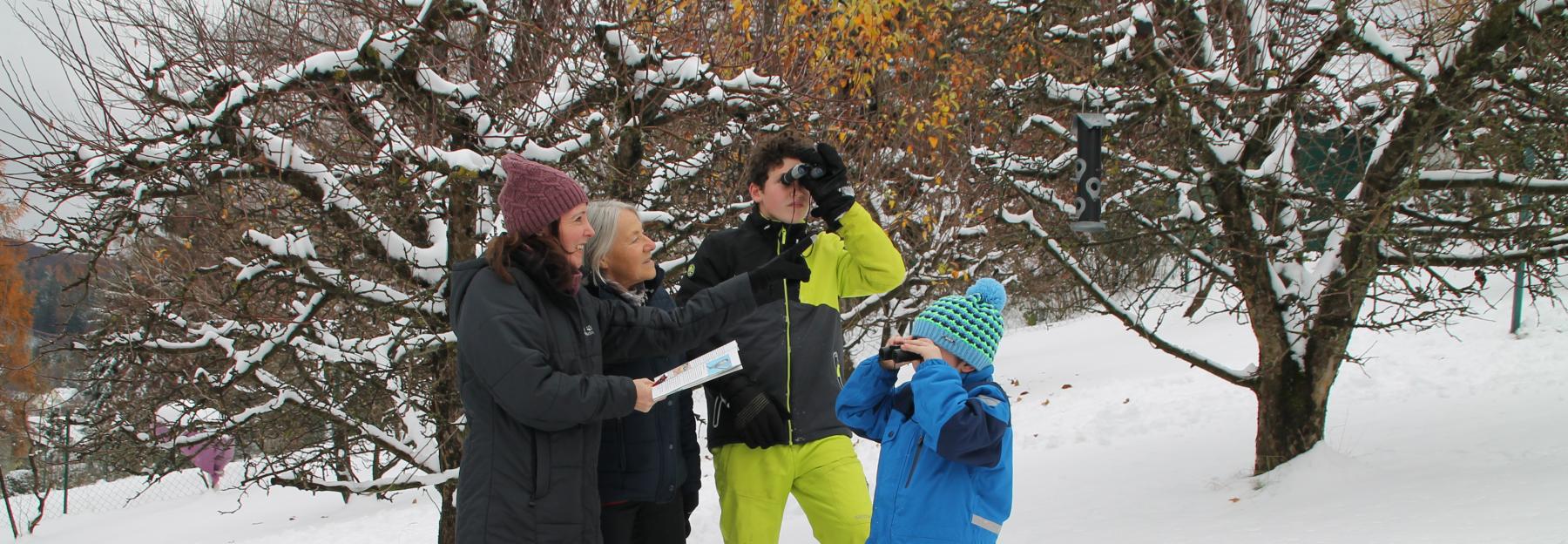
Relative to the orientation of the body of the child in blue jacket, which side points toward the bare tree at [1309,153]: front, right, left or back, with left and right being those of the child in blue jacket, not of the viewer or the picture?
back

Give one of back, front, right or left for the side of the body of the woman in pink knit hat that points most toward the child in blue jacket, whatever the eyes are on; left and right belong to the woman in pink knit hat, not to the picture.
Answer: front

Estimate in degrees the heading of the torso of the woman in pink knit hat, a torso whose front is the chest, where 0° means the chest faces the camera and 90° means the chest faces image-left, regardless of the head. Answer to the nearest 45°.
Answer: approximately 270°

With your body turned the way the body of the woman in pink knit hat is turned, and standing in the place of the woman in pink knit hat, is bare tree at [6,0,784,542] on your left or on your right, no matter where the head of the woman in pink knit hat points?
on your left

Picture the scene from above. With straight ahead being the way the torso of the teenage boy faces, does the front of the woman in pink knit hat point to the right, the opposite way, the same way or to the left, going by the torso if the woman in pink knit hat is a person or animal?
to the left

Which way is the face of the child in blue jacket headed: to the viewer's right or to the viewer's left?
to the viewer's left

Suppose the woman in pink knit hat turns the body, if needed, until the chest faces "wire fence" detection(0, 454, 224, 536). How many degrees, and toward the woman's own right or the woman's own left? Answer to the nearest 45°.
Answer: approximately 135° to the woman's own left

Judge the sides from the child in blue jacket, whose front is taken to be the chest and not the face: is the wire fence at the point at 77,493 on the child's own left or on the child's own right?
on the child's own right

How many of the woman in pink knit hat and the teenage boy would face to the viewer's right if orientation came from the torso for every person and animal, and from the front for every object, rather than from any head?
1

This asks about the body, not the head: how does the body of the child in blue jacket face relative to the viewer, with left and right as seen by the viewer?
facing the viewer and to the left of the viewer

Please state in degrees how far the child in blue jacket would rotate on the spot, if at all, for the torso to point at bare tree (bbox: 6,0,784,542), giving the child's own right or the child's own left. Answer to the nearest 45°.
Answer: approximately 90° to the child's own right

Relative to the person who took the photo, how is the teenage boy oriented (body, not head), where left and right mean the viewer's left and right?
facing the viewer

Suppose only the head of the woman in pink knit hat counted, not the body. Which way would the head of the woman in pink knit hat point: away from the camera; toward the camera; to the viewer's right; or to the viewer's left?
to the viewer's right

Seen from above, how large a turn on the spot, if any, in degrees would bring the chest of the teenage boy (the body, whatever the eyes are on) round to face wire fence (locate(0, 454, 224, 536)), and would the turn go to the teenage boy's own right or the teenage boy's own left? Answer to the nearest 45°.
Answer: approximately 135° to the teenage boy's own right

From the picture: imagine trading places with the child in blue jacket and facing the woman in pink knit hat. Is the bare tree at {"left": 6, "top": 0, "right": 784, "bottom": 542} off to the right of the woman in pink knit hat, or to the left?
right

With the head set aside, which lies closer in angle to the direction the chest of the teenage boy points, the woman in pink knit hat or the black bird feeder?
the woman in pink knit hat
